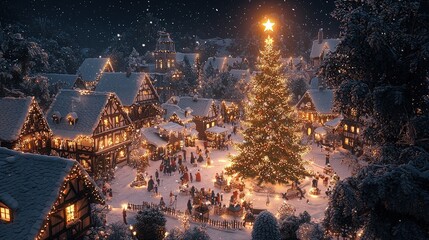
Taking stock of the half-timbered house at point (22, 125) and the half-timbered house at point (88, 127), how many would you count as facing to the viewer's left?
0

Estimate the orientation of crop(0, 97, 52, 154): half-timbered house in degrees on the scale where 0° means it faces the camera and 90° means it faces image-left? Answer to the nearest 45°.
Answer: approximately 315°

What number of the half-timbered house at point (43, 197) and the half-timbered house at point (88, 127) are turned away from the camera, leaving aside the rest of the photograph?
0

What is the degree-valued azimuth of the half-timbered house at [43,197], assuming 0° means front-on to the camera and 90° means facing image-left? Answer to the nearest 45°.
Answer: approximately 315°

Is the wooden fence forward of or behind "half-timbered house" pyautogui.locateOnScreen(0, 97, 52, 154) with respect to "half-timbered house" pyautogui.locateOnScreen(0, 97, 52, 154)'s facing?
forward

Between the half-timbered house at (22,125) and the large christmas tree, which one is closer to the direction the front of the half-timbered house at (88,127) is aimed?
the large christmas tree

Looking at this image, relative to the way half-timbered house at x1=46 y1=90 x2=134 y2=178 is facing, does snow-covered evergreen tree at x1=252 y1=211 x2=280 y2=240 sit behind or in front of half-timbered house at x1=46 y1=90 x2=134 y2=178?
in front

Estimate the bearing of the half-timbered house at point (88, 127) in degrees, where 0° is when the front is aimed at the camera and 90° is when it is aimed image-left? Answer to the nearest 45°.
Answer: approximately 315°

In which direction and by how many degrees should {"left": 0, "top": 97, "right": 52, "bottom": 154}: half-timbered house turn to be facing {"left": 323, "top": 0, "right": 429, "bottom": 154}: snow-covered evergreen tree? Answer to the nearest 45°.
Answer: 0° — it already faces it

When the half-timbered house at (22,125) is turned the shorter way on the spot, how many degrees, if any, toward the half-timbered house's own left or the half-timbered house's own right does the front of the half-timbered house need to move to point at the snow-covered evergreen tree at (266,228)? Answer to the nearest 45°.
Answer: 0° — it already faces it
